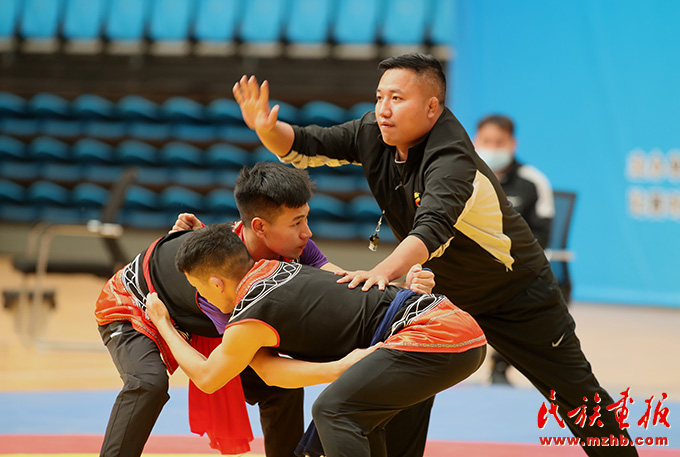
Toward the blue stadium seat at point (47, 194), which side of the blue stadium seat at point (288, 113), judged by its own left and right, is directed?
right

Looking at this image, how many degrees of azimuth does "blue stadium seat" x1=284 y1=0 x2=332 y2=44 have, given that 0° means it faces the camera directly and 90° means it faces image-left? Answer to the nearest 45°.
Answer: approximately 0°

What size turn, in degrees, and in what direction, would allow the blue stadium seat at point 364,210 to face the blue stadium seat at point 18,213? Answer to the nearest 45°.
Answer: approximately 90° to its right

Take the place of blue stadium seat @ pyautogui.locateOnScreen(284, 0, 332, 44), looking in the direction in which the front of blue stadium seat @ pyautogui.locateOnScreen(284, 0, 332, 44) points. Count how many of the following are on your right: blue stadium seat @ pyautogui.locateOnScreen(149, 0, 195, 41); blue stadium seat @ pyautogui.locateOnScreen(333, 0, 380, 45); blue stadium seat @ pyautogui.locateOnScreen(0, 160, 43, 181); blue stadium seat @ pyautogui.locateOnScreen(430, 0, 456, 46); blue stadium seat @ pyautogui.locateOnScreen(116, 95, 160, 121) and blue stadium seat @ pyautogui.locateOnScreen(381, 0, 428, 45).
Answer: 3

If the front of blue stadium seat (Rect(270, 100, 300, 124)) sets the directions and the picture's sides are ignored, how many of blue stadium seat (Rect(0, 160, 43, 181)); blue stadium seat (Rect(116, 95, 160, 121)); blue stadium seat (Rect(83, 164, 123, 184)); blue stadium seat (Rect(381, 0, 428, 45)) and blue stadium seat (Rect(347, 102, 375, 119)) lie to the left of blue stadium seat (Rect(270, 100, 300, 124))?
2

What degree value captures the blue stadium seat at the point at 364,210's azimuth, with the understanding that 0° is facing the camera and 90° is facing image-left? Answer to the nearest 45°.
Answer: approximately 0°

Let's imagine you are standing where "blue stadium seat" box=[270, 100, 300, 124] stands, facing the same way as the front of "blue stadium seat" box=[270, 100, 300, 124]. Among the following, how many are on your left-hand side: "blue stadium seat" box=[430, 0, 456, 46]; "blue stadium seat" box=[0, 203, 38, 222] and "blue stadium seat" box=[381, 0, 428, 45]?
2

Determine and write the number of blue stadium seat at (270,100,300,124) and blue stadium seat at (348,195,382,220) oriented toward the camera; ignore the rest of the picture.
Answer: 2
